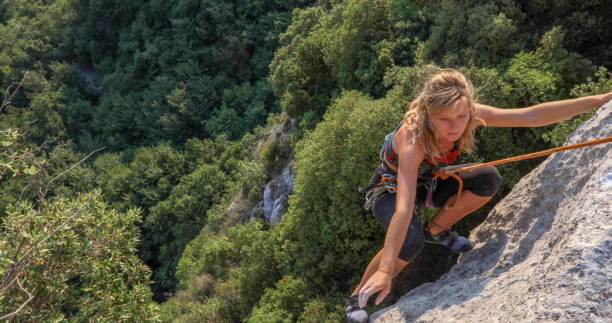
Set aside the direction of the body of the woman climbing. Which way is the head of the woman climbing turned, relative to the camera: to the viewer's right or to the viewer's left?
to the viewer's right

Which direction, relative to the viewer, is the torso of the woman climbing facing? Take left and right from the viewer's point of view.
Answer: facing the viewer and to the right of the viewer
